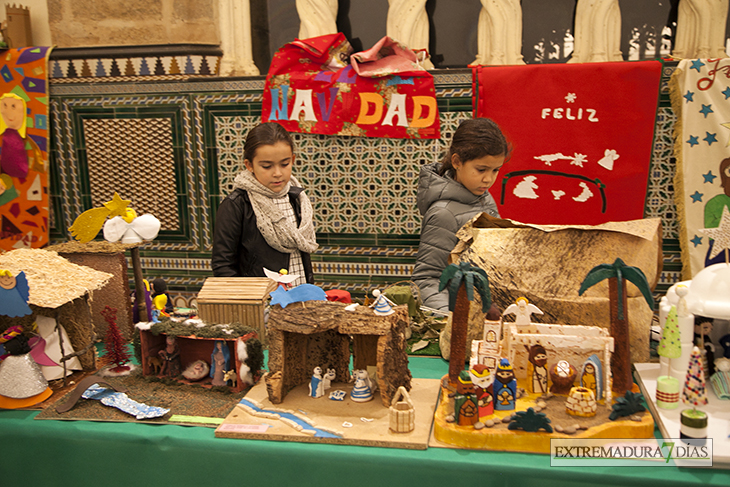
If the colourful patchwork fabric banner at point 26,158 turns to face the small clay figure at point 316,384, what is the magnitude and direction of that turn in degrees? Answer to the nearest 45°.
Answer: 0° — it already faces it

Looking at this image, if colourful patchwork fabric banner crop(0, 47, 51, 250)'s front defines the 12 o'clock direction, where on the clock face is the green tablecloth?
The green tablecloth is roughly at 12 o'clock from the colourful patchwork fabric banner.

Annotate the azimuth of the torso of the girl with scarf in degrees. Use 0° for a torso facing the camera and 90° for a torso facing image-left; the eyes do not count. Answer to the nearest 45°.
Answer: approximately 315°

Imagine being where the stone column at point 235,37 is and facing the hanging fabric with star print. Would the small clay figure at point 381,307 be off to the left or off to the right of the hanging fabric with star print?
right

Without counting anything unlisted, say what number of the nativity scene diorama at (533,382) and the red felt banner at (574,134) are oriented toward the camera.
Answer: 2

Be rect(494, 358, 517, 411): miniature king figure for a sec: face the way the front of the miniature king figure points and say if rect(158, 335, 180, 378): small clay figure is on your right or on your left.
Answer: on your right

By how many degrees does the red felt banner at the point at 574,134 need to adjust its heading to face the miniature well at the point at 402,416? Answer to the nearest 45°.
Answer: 0° — it already faces it

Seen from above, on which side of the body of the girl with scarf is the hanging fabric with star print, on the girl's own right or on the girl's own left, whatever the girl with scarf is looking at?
on the girl's own left
